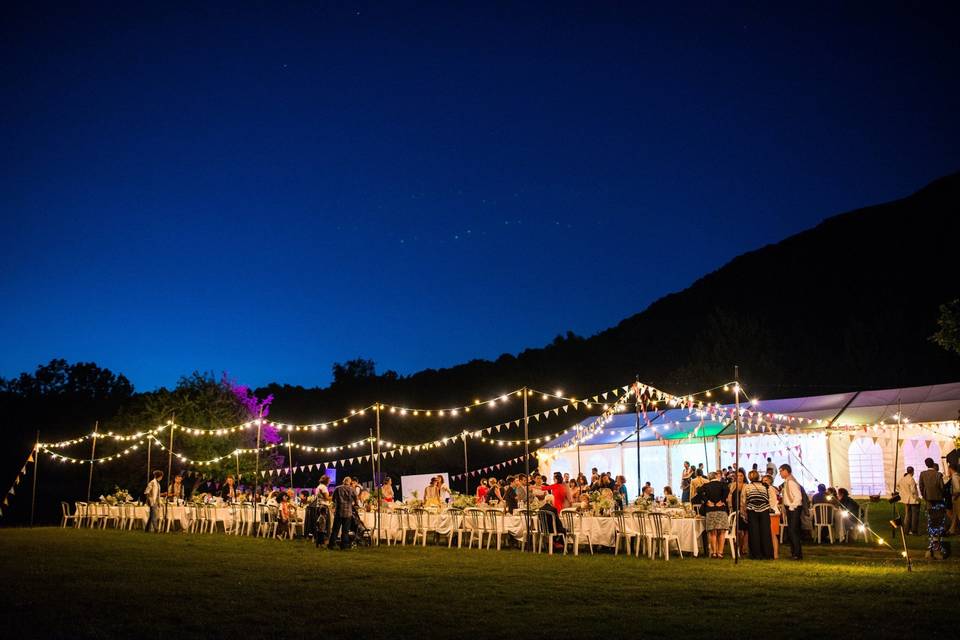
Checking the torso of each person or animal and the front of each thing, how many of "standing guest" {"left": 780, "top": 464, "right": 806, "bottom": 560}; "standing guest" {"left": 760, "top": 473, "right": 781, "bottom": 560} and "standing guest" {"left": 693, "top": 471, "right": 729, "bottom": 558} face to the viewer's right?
0

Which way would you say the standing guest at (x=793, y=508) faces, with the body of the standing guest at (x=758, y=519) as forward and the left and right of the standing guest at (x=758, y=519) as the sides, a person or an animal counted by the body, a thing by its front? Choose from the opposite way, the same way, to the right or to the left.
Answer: to the left

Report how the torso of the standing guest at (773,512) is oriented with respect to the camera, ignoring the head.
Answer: to the viewer's left

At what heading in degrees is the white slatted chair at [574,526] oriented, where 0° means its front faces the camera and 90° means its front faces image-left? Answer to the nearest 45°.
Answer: approximately 225°

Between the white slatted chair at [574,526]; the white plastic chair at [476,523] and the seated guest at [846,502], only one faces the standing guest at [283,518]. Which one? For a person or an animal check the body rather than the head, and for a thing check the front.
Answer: the seated guest

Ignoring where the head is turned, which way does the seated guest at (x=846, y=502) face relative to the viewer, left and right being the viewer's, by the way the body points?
facing to the left of the viewer

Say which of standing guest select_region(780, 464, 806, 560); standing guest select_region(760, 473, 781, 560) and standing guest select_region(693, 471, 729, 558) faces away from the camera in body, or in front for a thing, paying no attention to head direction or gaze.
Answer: standing guest select_region(693, 471, 729, 558)

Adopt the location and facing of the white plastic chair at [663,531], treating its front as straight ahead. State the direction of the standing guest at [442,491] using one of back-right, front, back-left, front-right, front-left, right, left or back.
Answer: left

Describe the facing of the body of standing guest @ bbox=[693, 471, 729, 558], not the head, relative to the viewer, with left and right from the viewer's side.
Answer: facing away from the viewer

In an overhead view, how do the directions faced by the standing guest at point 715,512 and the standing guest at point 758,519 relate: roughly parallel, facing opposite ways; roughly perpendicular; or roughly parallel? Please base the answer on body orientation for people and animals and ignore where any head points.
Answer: roughly parallel
